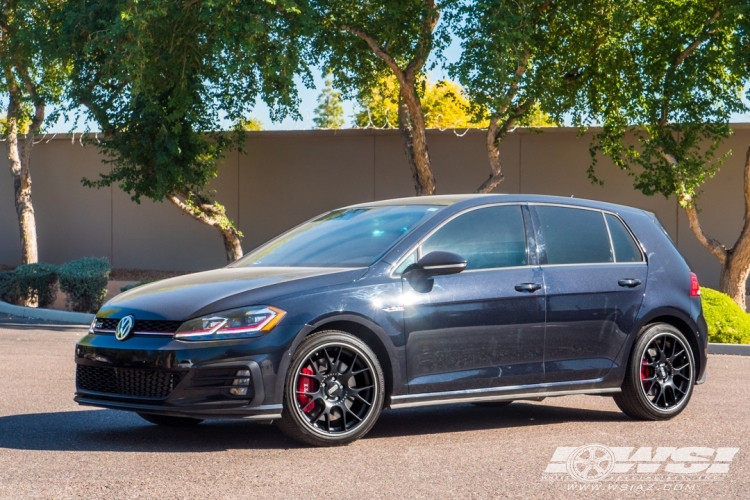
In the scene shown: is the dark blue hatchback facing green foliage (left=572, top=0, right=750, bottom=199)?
no

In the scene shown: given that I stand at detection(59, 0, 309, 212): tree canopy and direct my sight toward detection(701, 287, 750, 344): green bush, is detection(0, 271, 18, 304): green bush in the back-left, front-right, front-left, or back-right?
back-right

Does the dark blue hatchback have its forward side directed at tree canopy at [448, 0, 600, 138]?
no

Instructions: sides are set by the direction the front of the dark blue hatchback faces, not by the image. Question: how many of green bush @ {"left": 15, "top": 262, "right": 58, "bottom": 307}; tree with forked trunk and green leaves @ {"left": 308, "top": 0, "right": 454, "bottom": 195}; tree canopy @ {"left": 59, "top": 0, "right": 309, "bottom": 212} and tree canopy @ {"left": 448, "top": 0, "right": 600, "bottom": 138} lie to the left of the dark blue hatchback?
0

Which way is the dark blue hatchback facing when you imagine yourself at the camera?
facing the viewer and to the left of the viewer

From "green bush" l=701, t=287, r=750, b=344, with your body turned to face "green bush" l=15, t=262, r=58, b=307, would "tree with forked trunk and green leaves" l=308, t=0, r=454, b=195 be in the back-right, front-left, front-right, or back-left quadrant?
front-right

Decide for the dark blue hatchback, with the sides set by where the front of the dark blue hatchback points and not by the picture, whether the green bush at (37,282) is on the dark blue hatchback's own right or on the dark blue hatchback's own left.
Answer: on the dark blue hatchback's own right

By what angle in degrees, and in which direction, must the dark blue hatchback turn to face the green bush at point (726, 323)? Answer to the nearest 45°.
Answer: approximately 180°
